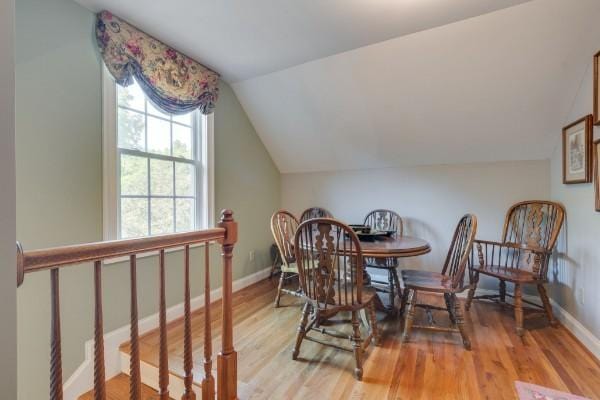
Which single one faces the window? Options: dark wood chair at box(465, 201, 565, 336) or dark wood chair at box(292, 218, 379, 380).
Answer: dark wood chair at box(465, 201, 565, 336)

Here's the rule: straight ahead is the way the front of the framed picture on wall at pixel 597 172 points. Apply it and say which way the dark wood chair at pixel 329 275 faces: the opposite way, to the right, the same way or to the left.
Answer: to the right

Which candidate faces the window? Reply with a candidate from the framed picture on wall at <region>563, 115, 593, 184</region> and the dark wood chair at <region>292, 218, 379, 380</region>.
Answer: the framed picture on wall

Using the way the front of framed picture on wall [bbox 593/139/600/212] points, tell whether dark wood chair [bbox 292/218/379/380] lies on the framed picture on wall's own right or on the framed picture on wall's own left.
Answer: on the framed picture on wall's own left

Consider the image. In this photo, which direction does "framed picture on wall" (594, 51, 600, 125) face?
to the viewer's left

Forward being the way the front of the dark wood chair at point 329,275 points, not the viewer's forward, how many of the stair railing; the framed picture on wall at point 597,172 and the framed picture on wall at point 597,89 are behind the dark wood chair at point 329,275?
1

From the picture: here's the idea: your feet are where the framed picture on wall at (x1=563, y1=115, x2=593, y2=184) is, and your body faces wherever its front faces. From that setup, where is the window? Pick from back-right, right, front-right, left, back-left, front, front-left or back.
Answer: front

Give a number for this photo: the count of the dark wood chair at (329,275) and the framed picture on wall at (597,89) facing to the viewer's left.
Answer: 1

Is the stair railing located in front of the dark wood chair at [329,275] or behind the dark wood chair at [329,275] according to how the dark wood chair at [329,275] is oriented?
behind

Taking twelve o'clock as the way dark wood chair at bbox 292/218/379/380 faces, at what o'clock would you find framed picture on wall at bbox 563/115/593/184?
The framed picture on wall is roughly at 1 o'clock from the dark wood chair.

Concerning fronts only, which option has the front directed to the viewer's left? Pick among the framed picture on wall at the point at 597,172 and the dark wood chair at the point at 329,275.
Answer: the framed picture on wall

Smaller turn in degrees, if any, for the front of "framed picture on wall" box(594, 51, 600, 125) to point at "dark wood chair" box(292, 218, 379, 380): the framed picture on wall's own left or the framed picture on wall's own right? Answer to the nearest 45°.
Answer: approximately 45° to the framed picture on wall's own left

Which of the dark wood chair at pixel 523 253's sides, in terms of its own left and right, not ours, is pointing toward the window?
front
